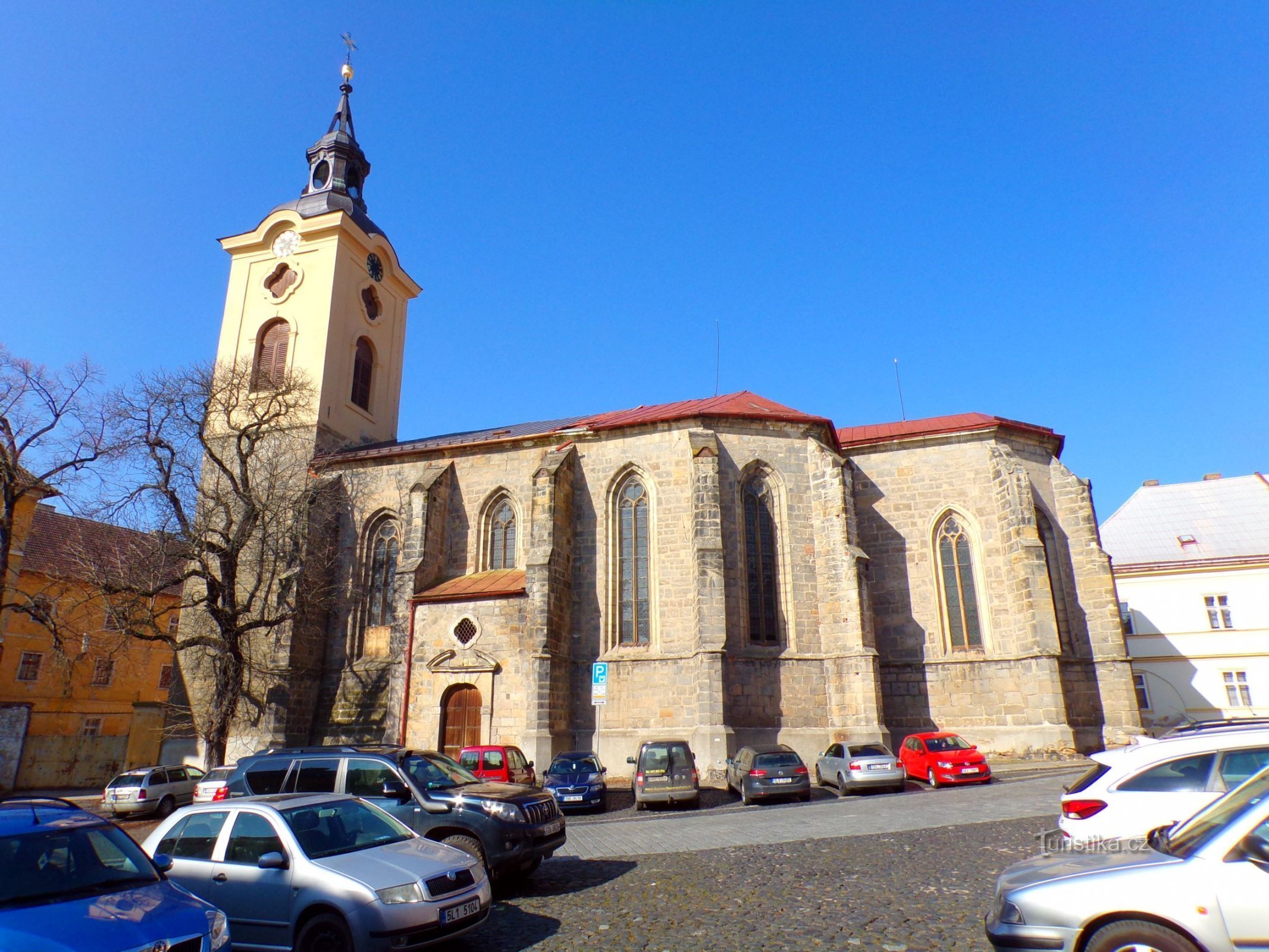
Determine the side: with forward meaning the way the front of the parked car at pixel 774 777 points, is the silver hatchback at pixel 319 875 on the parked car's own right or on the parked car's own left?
on the parked car's own left

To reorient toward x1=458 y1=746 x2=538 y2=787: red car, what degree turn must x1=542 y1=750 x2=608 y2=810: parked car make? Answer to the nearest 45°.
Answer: approximately 135° to its right

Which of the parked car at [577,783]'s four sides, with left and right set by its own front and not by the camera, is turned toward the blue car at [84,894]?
front

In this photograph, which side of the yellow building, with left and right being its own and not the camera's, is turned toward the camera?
front

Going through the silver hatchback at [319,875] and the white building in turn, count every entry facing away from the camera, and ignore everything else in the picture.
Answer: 0

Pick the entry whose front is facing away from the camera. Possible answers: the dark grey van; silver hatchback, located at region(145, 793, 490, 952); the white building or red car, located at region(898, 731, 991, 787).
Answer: the dark grey van

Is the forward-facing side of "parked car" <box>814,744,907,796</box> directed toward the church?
yes

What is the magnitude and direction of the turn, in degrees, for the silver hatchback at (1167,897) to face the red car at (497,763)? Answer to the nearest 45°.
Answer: approximately 45° to its right

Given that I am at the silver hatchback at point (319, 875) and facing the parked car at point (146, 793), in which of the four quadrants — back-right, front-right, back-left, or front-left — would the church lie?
front-right

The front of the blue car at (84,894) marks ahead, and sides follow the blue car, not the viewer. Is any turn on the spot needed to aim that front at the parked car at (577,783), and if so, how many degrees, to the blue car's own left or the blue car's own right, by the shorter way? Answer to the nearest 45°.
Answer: approximately 90° to the blue car's own left

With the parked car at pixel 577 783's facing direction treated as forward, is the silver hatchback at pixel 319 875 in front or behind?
in front

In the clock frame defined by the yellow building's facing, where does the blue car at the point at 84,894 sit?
The blue car is roughly at 12 o'clock from the yellow building.

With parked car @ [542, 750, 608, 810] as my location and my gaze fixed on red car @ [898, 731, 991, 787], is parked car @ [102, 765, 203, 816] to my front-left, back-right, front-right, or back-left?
back-left

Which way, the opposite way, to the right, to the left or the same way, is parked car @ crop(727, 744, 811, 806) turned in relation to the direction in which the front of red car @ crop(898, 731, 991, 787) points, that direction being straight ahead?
the opposite way

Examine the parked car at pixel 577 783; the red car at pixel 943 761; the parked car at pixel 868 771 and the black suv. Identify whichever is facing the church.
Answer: the parked car at pixel 868 771

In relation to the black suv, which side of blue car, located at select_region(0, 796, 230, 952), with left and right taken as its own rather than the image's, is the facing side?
left
